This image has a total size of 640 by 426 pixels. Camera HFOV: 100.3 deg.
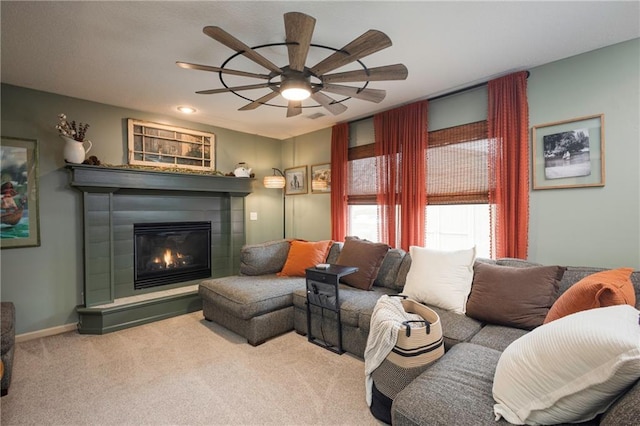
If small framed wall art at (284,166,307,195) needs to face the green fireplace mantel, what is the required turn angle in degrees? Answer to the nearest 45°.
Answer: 0° — it already faces it

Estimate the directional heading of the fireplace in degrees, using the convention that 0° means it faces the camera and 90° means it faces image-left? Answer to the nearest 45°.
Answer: approximately 315°

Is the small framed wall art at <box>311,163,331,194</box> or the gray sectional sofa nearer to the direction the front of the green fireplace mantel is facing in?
the gray sectional sofa

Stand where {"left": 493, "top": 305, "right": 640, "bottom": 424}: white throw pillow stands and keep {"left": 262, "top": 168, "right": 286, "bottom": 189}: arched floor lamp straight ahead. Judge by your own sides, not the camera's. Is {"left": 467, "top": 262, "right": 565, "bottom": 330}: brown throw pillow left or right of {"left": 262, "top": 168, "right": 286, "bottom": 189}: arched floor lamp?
right

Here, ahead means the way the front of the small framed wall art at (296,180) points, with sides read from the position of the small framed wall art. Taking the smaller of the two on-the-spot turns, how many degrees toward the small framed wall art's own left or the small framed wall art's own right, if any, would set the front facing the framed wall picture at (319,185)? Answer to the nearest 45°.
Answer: approximately 90° to the small framed wall art's own left

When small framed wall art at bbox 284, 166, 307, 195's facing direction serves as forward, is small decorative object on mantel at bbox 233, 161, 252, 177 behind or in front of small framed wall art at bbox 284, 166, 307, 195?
in front

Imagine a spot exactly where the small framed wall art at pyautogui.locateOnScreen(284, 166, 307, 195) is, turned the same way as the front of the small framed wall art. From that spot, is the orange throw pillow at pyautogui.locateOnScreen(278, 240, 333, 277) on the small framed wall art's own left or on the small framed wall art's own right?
on the small framed wall art's own left

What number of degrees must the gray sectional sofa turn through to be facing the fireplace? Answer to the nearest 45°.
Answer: approximately 45° to its right

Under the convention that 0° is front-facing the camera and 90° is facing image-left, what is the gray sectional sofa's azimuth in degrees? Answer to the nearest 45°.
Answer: approximately 45°

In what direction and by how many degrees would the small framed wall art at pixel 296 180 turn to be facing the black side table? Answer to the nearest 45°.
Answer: approximately 45° to its left

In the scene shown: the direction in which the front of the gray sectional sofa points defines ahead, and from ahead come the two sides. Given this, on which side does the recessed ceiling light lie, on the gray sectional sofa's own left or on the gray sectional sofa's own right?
on the gray sectional sofa's own right

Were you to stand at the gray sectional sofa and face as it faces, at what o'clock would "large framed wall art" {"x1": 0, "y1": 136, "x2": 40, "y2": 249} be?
The large framed wall art is roughly at 1 o'clock from the gray sectional sofa.
